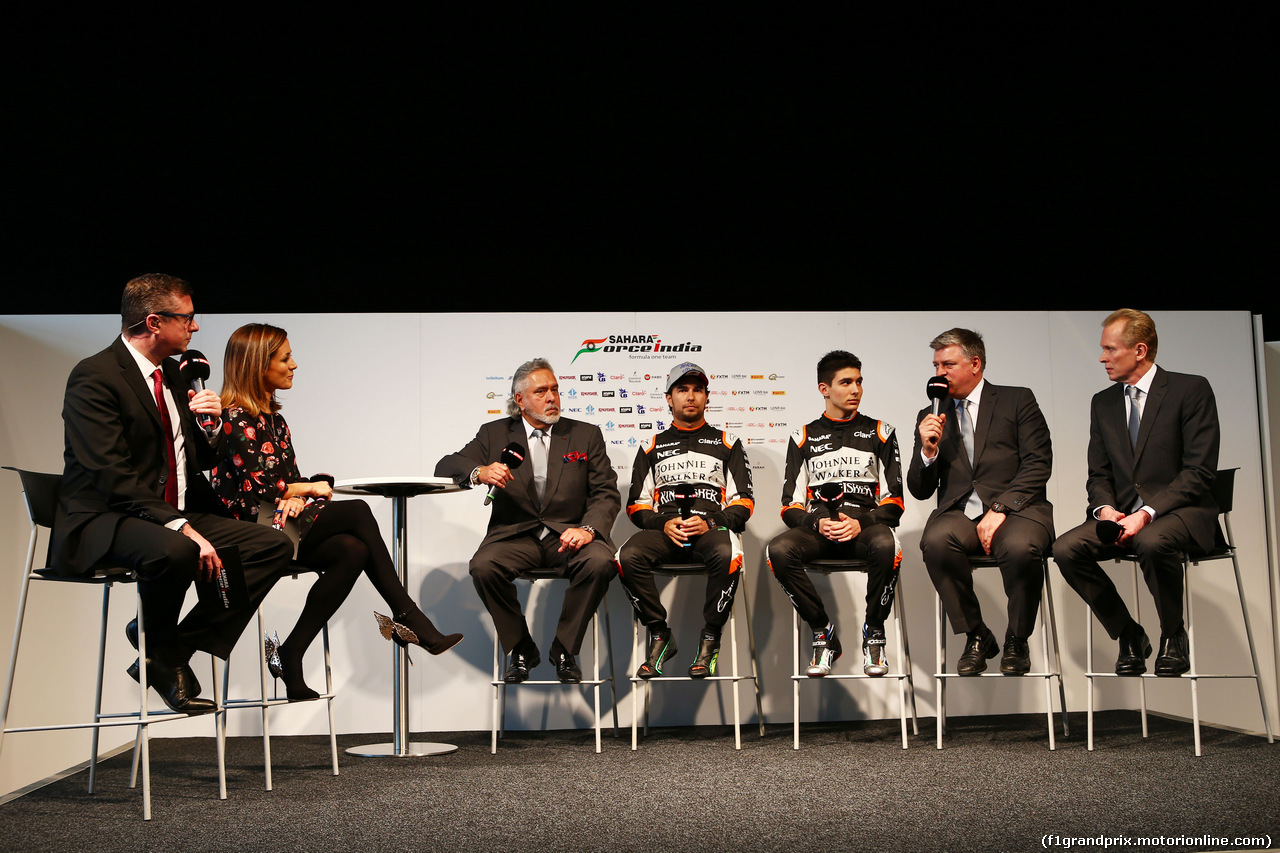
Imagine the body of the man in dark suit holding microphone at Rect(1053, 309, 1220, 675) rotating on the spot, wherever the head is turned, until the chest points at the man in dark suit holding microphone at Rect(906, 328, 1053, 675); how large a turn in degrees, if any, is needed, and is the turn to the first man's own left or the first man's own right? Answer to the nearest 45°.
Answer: approximately 45° to the first man's own right

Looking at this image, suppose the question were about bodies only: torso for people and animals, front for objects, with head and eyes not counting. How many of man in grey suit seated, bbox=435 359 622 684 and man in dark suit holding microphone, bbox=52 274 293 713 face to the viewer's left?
0

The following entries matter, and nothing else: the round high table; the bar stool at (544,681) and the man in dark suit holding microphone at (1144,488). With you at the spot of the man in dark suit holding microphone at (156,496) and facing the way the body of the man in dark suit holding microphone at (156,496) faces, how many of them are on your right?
0

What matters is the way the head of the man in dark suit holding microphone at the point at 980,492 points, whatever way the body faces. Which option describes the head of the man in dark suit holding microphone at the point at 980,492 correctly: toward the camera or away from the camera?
toward the camera

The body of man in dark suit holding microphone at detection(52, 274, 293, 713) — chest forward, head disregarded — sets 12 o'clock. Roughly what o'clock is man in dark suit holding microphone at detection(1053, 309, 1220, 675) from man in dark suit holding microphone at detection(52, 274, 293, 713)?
man in dark suit holding microphone at detection(1053, 309, 1220, 675) is roughly at 11 o'clock from man in dark suit holding microphone at detection(52, 274, 293, 713).

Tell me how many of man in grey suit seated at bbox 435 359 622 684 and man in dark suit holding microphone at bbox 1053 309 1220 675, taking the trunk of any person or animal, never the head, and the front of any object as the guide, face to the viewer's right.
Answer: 0

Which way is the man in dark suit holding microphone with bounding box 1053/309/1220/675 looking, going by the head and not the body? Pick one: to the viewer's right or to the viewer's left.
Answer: to the viewer's left

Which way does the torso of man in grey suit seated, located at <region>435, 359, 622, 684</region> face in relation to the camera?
toward the camera

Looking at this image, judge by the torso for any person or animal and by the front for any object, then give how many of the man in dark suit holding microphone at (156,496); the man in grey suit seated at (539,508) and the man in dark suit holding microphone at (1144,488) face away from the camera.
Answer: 0

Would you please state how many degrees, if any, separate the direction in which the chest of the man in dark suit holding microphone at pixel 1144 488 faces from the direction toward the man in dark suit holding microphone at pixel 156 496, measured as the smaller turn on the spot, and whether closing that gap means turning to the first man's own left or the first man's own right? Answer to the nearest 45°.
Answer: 0° — they already face them

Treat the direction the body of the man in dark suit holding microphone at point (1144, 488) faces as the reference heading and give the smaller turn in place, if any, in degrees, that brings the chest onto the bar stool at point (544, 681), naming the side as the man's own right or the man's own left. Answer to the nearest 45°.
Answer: approximately 45° to the man's own right

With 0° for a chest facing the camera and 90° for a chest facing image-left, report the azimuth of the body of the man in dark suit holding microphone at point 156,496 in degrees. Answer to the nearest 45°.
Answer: approximately 315°

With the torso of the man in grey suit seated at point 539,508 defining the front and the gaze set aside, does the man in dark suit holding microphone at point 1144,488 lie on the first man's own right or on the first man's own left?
on the first man's own left

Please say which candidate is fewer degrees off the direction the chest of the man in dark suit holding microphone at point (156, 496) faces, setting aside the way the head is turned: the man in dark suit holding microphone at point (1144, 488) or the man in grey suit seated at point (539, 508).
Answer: the man in dark suit holding microphone

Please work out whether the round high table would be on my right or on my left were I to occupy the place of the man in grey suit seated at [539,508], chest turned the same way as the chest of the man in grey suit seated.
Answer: on my right
